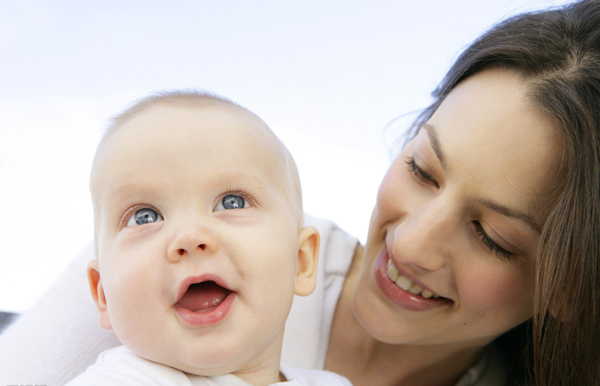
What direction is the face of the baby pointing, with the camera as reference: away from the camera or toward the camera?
toward the camera

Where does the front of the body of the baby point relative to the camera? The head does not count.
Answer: toward the camera

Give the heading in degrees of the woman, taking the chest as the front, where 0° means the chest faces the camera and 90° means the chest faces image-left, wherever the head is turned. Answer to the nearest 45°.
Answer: approximately 45°

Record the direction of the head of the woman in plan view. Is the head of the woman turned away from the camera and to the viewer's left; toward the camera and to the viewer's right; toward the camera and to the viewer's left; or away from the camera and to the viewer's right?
toward the camera and to the viewer's left
